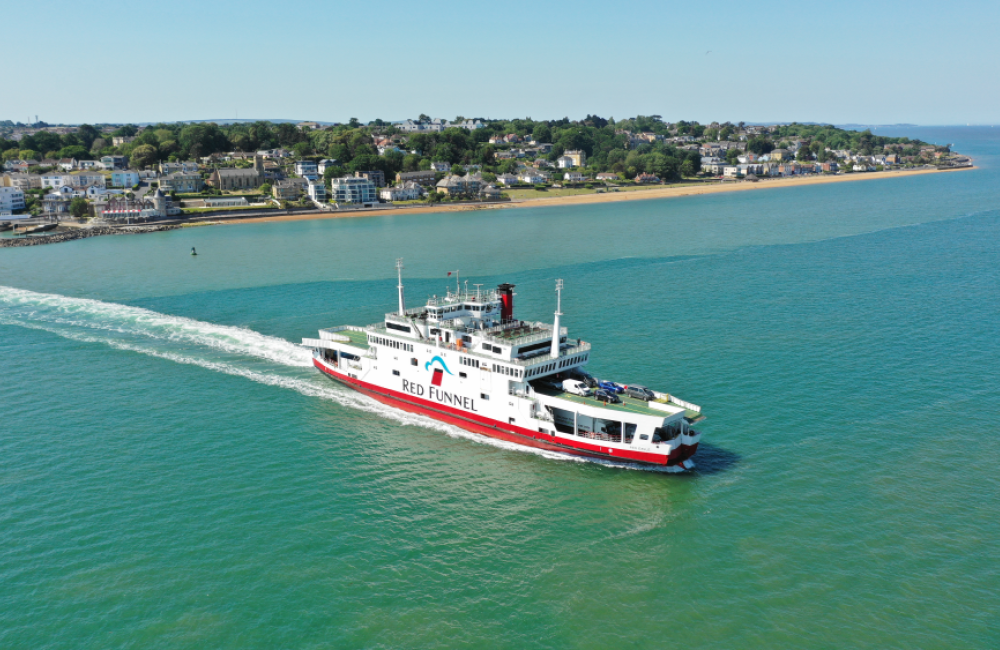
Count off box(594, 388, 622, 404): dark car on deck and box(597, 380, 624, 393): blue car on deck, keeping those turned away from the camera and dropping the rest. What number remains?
0

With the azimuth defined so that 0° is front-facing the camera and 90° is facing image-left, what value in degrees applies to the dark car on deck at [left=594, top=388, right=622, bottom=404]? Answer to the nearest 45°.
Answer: approximately 315°

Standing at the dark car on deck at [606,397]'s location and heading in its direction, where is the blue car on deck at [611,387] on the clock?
the blue car on deck at [611,387] is roughly at 8 o'clock from the dark car on deck at [606,397].

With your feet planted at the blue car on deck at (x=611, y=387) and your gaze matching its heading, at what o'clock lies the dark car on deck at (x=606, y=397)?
the dark car on deck at (x=606, y=397) is roughly at 2 o'clock from the blue car on deck at (x=611, y=387).

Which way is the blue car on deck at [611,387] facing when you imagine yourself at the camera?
facing the viewer and to the right of the viewer
